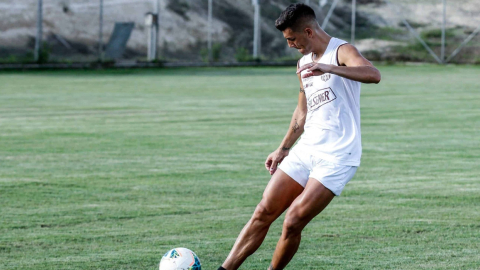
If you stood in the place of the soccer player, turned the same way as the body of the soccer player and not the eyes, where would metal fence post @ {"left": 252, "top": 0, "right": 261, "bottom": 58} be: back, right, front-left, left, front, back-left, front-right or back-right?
back-right

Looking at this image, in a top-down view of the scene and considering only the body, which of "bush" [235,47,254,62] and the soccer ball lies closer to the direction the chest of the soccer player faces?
the soccer ball

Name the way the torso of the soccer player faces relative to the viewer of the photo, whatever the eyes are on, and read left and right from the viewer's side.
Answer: facing the viewer and to the left of the viewer

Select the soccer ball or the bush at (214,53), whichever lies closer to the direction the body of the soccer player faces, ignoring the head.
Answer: the soccer ball

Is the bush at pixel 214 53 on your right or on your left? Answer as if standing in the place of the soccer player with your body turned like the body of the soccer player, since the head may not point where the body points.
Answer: on your right

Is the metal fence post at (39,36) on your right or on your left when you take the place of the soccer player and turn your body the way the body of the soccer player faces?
on your right

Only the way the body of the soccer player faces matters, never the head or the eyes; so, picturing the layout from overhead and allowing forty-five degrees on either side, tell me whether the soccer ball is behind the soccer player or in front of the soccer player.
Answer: in front

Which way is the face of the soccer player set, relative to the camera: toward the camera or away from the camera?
toward the camera

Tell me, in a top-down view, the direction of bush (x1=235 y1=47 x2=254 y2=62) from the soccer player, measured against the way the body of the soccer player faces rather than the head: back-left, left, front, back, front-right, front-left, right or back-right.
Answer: back-right
